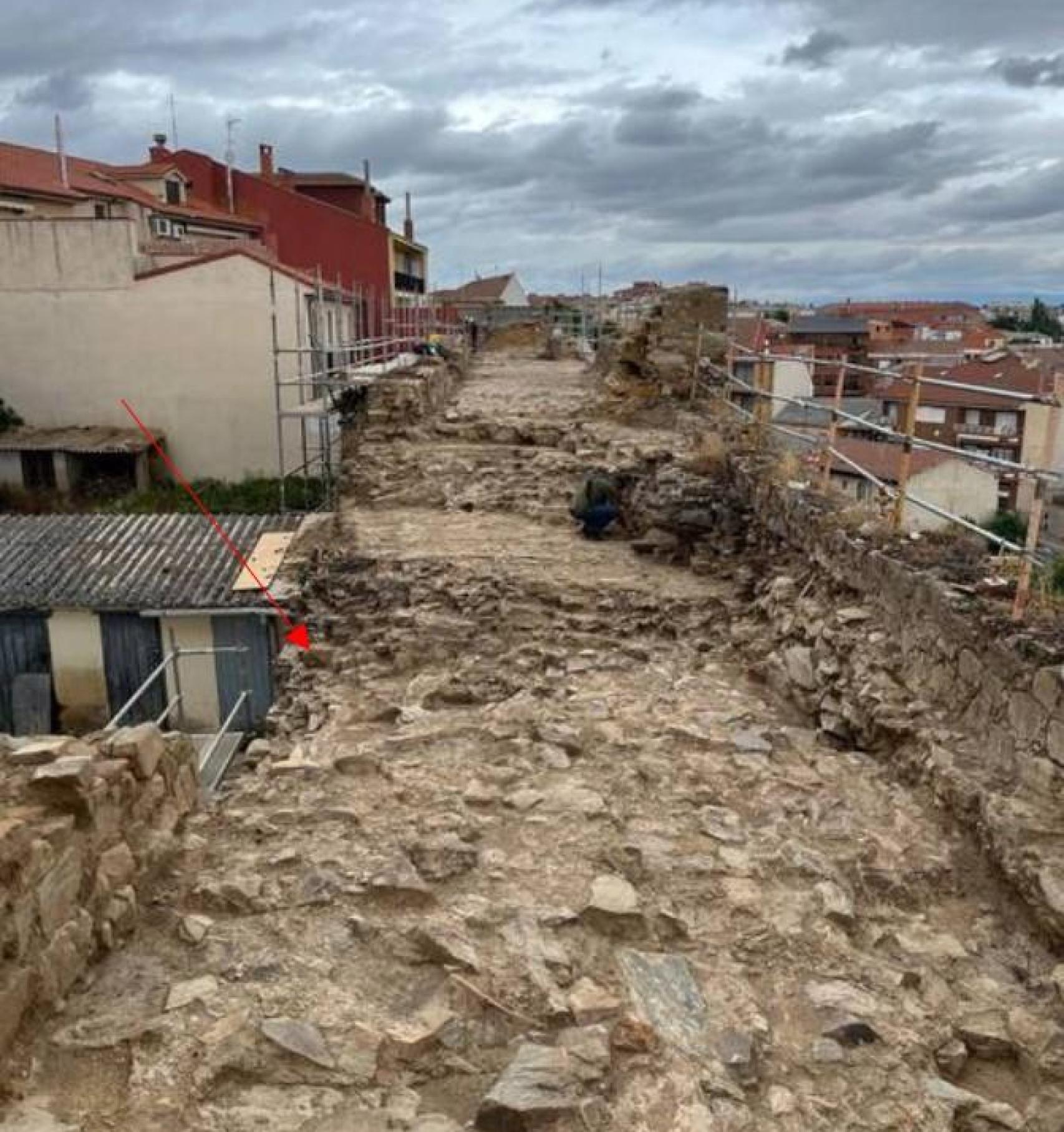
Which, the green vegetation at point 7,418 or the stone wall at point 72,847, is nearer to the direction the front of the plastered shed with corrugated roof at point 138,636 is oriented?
the stone wall

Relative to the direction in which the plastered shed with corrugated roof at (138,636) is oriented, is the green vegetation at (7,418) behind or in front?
behind

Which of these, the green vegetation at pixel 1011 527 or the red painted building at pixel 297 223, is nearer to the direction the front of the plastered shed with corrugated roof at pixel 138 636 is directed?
the green vegetation

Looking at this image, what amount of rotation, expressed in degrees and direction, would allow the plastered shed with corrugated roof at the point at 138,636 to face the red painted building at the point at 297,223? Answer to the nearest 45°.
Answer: approximately 180°

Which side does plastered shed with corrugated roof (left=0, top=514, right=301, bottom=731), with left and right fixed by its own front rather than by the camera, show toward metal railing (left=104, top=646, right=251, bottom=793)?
front

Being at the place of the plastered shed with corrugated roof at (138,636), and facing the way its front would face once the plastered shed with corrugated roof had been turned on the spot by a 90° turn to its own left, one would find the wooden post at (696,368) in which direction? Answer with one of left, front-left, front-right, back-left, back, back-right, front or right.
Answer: front

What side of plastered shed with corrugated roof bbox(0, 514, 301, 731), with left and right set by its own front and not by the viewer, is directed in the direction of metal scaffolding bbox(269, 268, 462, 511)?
back

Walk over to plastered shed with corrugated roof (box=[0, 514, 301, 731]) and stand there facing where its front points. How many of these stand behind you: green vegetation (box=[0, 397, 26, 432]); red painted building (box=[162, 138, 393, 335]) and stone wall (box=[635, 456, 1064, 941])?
2

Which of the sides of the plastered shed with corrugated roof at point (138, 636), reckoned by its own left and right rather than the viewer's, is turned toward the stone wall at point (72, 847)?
front

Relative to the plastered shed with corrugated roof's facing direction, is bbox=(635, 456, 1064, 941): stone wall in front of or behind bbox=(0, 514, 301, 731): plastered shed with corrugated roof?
in front

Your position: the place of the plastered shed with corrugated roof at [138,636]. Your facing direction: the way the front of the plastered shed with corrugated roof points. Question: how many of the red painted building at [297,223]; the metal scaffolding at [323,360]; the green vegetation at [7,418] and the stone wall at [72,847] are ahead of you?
1

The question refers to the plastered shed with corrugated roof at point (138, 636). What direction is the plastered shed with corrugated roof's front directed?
toward the camera

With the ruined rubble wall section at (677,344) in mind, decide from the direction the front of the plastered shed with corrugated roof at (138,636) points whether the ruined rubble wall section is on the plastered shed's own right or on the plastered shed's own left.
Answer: on the plastered shed's own left
